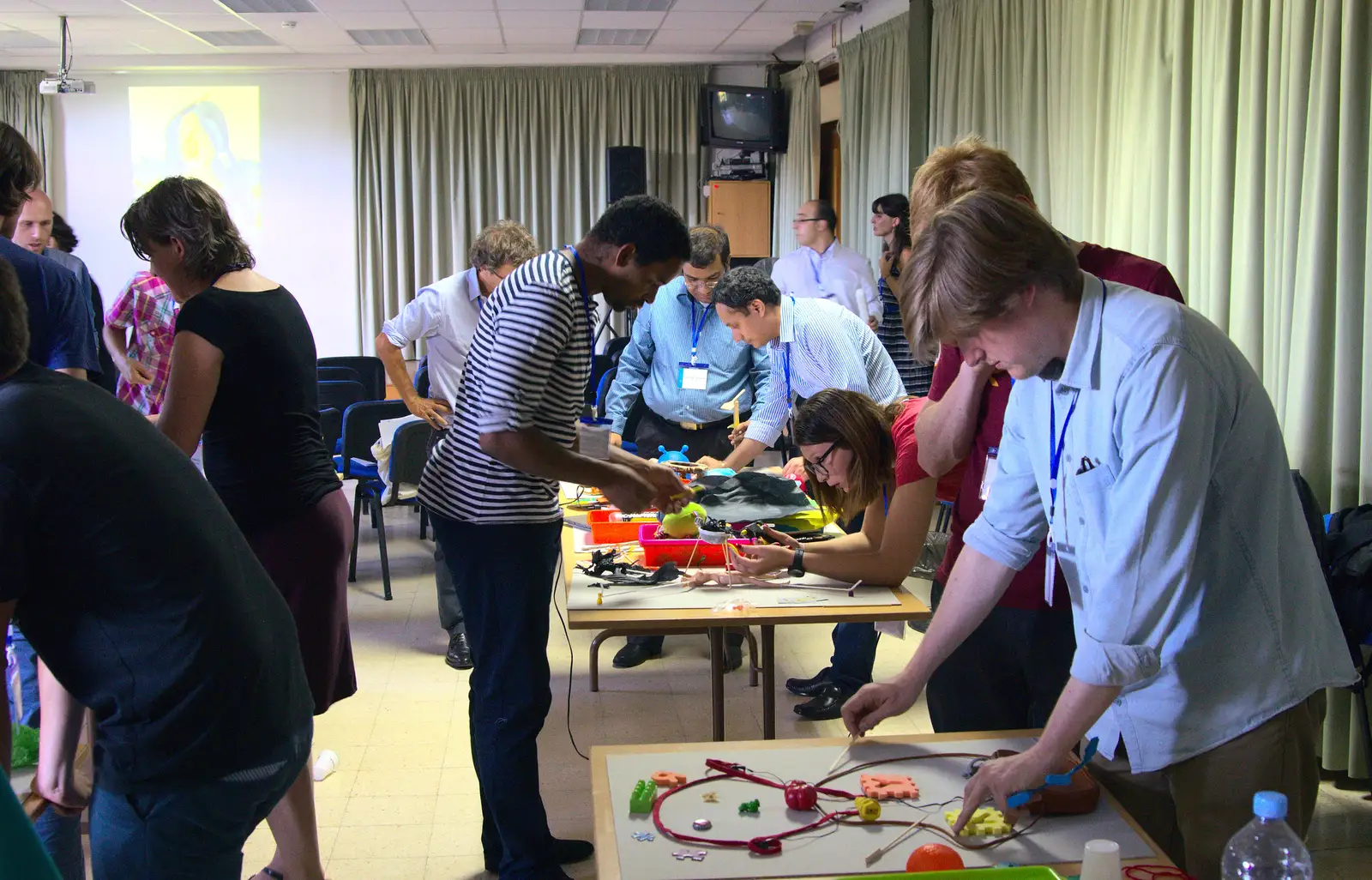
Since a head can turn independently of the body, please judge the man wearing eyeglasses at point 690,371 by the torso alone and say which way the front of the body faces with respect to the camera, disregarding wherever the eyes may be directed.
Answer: toward the camera

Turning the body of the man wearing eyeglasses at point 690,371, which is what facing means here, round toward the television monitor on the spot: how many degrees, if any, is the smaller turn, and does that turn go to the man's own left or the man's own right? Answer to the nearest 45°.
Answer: approximately 180°

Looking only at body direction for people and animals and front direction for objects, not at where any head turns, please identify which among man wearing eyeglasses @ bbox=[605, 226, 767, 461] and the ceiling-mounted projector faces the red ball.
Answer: the man wearing eyeglasses

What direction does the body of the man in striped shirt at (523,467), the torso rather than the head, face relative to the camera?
to the viewer's right

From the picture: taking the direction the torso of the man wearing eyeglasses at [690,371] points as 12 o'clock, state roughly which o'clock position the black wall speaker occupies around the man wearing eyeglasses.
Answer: The black wall speaker is roughly at 6 o'clock from the man wearing eyeglasses.

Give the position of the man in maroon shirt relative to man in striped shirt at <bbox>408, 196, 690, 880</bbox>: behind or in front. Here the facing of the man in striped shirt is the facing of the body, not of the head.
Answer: in front

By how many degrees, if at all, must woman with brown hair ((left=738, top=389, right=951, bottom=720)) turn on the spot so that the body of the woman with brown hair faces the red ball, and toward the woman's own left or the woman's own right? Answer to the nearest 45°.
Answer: approximately 90° to the woman's own left

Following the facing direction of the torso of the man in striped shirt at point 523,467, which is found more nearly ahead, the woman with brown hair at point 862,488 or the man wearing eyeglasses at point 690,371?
the woman with brown hair

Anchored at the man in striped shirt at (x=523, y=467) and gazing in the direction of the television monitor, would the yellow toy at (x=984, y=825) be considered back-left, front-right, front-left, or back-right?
back-right

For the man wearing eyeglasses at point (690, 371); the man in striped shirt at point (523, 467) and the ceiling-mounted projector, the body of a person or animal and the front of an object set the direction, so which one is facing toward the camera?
the man wearing eyeglasses

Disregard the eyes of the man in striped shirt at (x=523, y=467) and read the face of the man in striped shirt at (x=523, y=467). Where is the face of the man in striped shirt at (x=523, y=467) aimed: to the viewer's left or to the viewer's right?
to the viewer's right

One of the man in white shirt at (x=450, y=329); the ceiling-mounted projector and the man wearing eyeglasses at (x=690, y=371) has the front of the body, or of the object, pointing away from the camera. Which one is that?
the ceiling-mounted projector

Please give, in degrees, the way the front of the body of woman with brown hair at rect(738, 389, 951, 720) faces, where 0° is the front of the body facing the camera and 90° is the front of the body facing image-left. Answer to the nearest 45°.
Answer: approximately 90°

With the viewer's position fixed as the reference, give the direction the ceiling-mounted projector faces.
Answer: facing away from the viewer

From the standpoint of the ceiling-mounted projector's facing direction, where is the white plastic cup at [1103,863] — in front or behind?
behind
